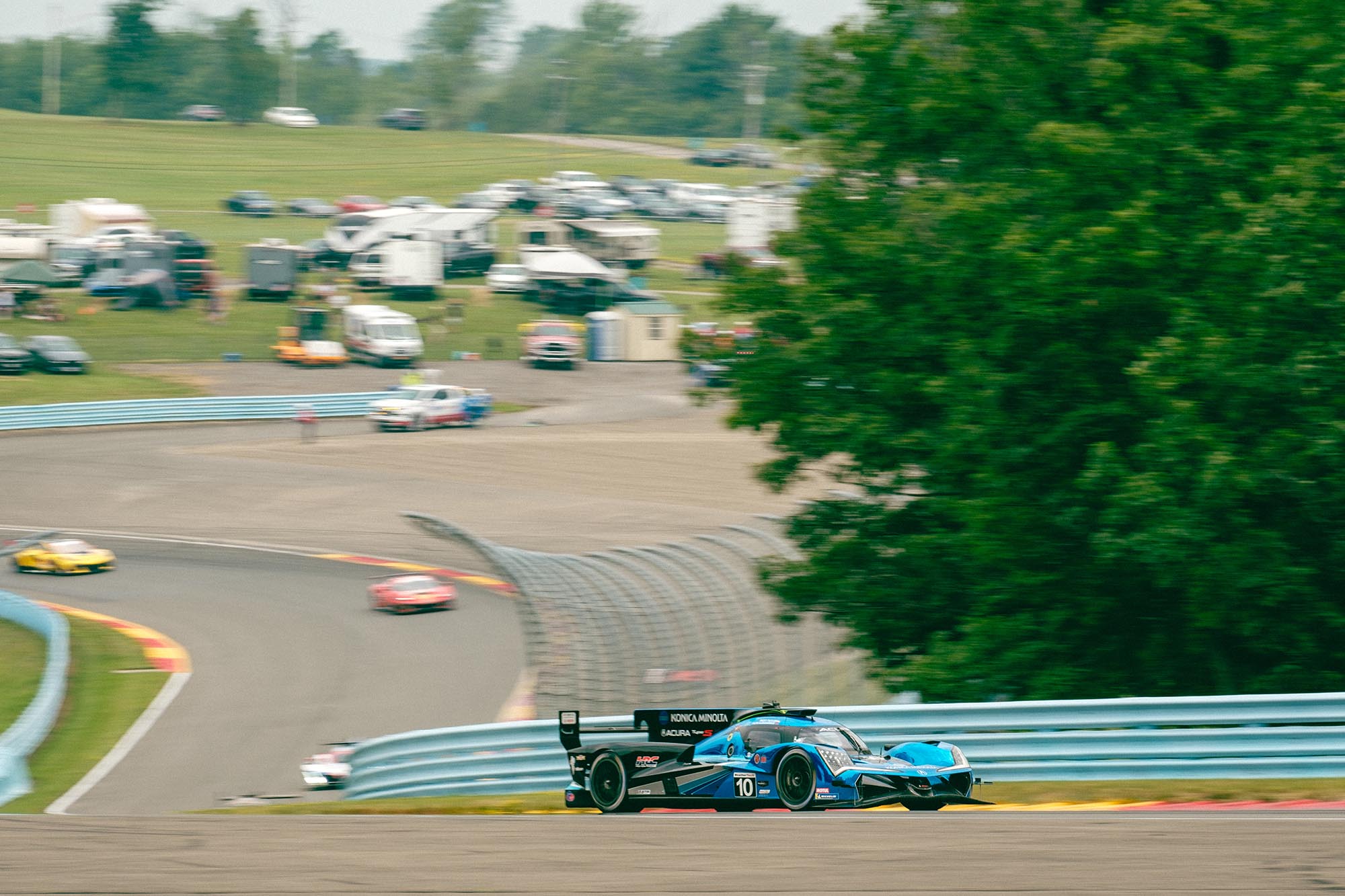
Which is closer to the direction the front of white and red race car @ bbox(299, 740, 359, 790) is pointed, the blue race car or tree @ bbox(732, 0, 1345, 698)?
the blue race car

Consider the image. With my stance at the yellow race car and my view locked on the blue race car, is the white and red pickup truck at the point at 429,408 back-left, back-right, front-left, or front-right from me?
back-left

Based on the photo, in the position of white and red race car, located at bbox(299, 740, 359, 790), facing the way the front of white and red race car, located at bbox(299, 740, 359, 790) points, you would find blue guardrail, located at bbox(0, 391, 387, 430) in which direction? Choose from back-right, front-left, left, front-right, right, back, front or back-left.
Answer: back-right

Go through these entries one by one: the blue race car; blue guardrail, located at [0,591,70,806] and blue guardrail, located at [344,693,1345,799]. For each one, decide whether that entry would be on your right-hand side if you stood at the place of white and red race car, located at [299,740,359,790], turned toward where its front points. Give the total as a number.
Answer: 1
